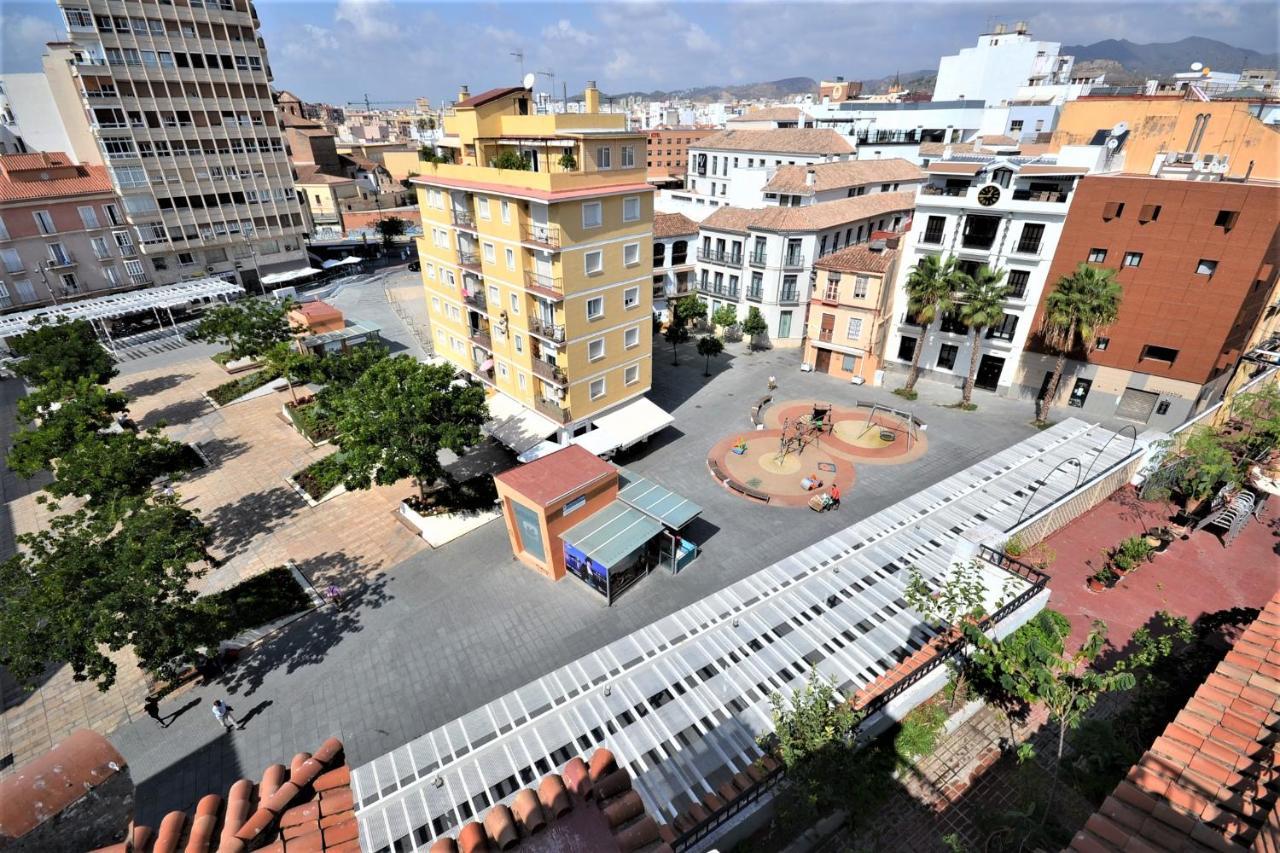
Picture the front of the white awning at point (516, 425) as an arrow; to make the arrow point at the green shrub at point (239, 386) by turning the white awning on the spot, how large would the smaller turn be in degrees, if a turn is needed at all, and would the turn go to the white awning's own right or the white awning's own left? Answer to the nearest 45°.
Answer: approximately 90° to the white awning's own right

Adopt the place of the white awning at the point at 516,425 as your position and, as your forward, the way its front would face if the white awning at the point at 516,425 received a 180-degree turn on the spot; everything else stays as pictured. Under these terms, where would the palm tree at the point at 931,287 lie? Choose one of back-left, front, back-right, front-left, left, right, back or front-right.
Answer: front-right

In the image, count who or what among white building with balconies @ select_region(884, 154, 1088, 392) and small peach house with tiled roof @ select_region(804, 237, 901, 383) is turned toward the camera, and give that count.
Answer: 2

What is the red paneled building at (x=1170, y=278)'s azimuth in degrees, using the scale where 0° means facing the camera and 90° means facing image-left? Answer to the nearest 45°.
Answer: approximately 0°

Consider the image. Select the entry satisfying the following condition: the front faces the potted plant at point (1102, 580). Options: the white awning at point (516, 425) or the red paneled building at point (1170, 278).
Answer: the red paneled building

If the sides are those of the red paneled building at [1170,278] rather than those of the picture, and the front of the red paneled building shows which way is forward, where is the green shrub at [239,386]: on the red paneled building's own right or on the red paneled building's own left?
on the red paneled building's own right

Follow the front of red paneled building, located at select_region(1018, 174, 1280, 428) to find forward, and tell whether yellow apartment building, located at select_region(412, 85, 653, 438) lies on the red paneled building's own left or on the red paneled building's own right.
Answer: on the red paneled building's own right

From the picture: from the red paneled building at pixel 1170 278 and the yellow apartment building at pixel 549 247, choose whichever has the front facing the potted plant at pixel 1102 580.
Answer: the red paneled building

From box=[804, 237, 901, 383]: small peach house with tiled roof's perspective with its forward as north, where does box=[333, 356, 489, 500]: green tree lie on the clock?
The green tree is roughly at 1 o'clock from the small peach house with tiled roof.
